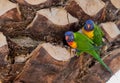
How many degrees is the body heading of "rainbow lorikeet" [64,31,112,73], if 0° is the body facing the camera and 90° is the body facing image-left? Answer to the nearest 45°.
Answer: approximately 90°

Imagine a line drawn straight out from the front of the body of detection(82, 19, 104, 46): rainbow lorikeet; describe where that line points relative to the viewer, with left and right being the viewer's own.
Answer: facing the viewer and to the left of the viewer

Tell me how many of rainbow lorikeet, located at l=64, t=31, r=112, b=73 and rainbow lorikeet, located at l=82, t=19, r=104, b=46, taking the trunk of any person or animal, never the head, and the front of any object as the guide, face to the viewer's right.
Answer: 0
